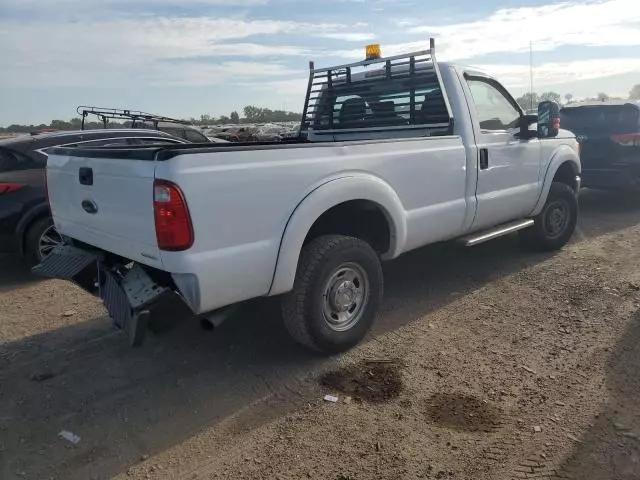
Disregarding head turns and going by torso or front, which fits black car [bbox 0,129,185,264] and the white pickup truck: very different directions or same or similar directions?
same or similar directions

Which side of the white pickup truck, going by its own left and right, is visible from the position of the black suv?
front

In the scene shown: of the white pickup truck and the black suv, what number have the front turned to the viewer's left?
0

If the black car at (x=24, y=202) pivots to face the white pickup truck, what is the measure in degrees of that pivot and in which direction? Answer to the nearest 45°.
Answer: approximately 90° to its right

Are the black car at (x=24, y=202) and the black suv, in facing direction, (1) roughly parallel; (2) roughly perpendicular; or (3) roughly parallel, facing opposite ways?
roughly parallel

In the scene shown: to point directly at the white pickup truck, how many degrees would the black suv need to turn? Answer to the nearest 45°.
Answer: approximately 180°

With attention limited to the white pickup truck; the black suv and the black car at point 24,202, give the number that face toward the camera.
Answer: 0

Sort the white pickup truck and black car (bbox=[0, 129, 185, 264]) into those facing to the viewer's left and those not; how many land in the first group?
0

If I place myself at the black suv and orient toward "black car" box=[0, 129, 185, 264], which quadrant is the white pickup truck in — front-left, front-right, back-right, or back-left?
front-left

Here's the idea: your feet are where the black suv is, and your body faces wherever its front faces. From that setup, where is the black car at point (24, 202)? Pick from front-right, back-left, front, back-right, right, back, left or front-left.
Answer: back-left

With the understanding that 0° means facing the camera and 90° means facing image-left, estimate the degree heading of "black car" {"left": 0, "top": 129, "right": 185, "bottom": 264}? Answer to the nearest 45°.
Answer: approximately 225°

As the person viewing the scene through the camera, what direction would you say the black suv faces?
facing away from the viewer

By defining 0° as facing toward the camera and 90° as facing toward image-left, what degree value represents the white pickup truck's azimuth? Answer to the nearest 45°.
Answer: approximately 225°

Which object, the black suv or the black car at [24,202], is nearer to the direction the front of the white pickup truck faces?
the black suv

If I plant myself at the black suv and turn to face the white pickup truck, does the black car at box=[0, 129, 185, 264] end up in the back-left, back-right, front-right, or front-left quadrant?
front-right

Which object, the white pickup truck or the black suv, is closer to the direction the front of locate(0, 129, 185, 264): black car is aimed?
the black suv
